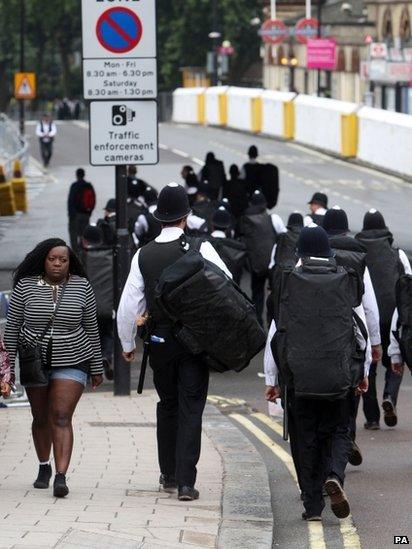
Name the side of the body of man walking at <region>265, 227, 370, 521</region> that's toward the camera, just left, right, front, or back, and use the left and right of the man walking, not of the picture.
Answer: back

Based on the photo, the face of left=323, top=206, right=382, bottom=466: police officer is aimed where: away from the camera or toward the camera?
away from the camera

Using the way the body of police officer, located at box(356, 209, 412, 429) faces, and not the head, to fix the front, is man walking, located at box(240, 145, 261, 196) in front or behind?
in front

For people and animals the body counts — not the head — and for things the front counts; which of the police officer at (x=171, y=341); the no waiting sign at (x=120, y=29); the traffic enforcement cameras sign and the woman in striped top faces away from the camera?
the police officer

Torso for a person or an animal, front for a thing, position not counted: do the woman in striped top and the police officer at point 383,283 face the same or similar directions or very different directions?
very different directions

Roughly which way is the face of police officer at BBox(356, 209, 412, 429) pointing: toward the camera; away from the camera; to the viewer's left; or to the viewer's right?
away from the camera

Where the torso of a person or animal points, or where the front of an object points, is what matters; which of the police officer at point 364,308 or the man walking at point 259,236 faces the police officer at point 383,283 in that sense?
the police officer at point 364,308

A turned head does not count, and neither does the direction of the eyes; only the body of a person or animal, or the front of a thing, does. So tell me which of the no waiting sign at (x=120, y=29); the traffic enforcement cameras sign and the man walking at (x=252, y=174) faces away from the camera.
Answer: the man walking

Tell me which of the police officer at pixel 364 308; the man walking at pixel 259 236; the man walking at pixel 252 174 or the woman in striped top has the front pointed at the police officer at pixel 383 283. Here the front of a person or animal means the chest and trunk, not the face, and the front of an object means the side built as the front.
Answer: the police officer at pixel 364 308

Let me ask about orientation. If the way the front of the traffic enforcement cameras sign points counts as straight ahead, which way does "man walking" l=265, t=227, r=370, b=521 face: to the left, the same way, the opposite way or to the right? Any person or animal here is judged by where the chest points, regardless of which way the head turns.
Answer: the opposite way

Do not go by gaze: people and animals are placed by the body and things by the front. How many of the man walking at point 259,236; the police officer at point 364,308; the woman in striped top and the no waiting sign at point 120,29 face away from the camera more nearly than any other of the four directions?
2

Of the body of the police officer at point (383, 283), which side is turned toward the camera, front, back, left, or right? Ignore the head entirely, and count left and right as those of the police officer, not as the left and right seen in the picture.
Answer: back

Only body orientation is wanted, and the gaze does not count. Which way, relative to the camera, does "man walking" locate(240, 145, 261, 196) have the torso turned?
away from the camera

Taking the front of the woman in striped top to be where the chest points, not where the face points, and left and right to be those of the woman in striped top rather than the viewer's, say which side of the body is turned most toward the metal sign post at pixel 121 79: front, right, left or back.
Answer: back

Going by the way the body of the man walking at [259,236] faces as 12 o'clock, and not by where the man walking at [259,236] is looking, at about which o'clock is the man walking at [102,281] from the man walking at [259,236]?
the man walking at [102,281] is roughly at 7 o'clock from the man walking at [259,236].

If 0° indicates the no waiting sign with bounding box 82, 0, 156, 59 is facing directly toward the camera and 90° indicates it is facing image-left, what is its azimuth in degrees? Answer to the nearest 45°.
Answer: approximately 0°

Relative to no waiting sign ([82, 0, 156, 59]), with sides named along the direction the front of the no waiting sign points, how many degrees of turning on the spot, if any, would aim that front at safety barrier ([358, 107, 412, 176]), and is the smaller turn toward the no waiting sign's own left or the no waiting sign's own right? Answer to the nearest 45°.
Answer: approximately 180°
